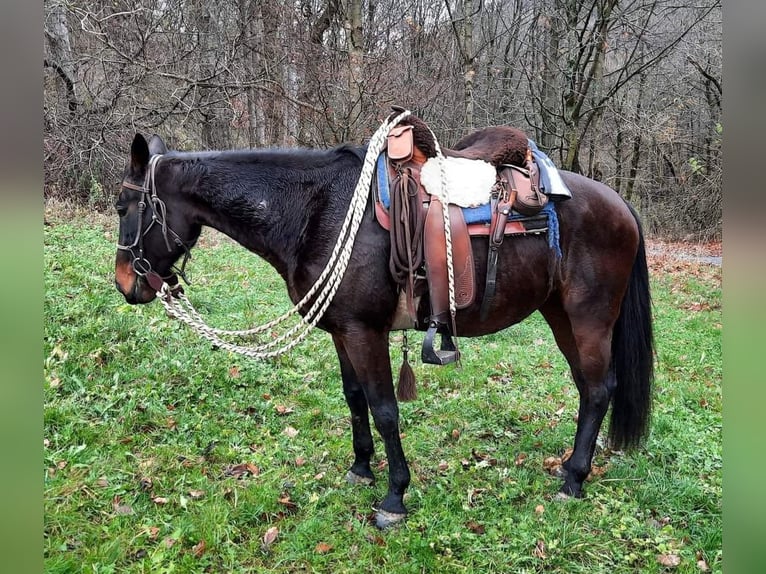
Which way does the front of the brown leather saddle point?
to the viewer's left

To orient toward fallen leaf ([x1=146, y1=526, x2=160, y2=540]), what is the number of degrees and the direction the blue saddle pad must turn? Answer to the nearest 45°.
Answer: approximately 45° to its left

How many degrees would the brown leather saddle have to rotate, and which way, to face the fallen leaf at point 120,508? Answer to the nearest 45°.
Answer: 0° — it already faces it

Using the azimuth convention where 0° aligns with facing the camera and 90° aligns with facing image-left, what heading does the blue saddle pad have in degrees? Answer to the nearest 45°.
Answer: approximately 90°

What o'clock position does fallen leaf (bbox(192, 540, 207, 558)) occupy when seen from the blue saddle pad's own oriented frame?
The fallen leaf is roughly at 11 o'clock from the blue saddle pad.
